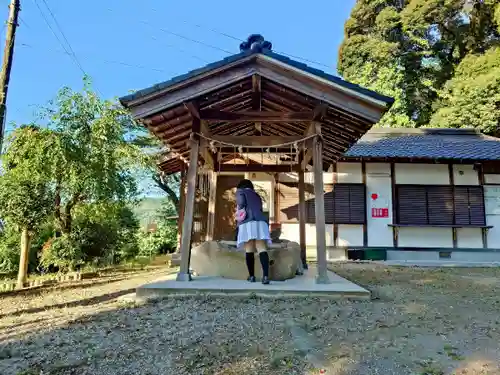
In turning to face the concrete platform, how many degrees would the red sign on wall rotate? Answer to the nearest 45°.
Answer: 0° — it already faces it

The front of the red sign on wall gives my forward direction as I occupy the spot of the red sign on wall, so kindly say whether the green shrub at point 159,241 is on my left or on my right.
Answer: on my right

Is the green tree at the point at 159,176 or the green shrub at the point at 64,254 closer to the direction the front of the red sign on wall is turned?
the green shrub

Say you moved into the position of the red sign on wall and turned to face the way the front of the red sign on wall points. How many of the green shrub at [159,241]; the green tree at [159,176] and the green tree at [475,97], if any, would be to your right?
2

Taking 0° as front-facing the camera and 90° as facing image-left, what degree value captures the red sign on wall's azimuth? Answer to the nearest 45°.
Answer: approximately 0°

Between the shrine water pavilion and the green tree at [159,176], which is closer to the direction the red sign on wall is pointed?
the shrine water pavilion

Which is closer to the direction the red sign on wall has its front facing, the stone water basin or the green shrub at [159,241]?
the stone water basin

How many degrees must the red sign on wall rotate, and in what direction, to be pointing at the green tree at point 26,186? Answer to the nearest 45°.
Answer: approximately 45° to its right

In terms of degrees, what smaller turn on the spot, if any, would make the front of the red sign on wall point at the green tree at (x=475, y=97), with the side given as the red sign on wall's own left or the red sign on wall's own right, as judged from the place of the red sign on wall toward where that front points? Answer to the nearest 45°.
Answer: approximately 135° to the red sign on wall's own left
